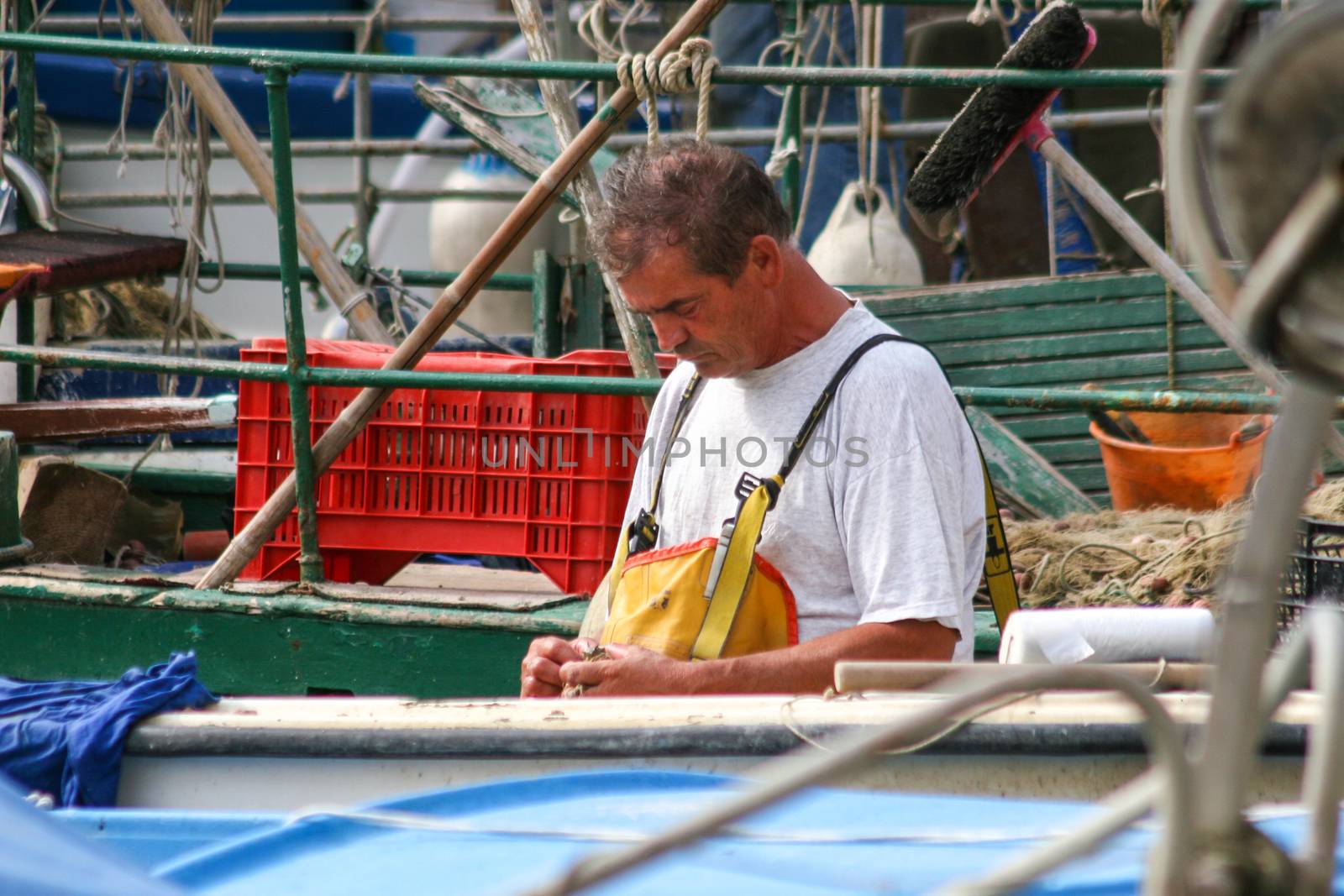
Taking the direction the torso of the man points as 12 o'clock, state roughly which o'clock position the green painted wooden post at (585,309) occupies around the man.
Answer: The green painted wooden post is roughly at 4 o'clock from the man.

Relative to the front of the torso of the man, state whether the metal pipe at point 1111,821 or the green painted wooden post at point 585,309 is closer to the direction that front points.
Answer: the metal pipe

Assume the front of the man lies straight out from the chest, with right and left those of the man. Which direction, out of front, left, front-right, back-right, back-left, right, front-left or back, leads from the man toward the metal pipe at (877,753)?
front-left

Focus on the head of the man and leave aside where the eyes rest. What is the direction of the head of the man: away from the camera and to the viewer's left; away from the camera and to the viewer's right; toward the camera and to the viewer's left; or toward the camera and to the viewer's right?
toward the camera and to the viewer's left

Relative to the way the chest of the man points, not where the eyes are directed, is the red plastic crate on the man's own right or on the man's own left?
on the man's own right

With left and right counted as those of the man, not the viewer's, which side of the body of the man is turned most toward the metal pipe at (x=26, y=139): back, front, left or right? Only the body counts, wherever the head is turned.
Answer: right

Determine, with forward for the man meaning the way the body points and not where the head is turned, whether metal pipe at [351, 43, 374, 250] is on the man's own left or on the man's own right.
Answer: on the man's own right

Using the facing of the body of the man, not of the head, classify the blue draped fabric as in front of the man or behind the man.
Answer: in front

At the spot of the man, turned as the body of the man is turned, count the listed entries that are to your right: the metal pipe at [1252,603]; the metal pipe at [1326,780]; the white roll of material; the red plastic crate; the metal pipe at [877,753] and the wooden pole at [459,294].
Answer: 2

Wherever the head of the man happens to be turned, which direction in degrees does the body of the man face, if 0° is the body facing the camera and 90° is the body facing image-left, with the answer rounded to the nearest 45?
approximately 45°

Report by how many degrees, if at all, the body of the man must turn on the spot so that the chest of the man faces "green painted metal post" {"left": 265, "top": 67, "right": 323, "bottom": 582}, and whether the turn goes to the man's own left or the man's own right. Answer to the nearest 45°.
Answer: approximately 90° to the man's own right

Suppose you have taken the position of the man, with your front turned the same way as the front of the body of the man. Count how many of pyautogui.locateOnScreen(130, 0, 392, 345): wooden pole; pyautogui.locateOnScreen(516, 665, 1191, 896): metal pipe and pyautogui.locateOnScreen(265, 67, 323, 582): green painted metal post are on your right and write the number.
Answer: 2

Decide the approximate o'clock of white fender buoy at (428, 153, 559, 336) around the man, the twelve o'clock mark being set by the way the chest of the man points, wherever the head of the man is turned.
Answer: The white fender buoy is roughly at 4 o'clock from the man.

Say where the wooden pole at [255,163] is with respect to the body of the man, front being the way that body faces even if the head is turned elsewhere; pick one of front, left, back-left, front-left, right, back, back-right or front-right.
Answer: right

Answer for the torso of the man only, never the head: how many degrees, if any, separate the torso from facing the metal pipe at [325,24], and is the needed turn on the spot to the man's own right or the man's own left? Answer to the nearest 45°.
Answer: approximately 90° to the man's own right
